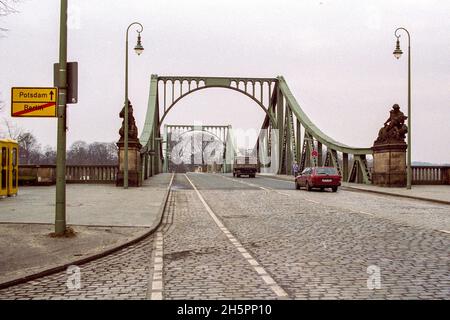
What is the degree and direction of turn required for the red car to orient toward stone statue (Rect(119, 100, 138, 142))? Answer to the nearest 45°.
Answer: approximately 45° to its left

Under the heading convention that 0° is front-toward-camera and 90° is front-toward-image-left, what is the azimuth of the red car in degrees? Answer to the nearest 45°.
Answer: approximately 135°

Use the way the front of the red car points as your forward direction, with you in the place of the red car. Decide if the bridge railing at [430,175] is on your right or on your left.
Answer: on your right

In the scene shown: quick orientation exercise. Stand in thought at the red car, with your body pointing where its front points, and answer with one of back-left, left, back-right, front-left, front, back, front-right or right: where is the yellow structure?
left

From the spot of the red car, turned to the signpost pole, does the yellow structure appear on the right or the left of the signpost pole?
right

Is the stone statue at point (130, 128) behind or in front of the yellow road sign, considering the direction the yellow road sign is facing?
behind

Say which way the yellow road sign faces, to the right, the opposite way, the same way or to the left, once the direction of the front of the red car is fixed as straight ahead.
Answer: the opposite way

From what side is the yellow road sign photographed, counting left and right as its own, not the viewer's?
front

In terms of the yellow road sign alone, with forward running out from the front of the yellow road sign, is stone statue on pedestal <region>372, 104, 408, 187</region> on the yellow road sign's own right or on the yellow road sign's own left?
on the yellow road sign's own left

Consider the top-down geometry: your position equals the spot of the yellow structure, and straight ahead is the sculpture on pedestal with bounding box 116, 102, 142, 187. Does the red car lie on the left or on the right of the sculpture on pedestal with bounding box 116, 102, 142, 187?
right

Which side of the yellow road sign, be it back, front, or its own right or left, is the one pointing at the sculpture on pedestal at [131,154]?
back

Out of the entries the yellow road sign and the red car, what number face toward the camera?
1
